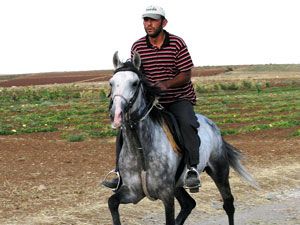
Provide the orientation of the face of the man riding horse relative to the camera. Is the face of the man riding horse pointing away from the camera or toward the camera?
toward the camera

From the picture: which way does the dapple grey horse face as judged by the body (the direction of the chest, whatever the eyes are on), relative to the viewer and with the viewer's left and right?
facing the viewer and to the left of the viewer
